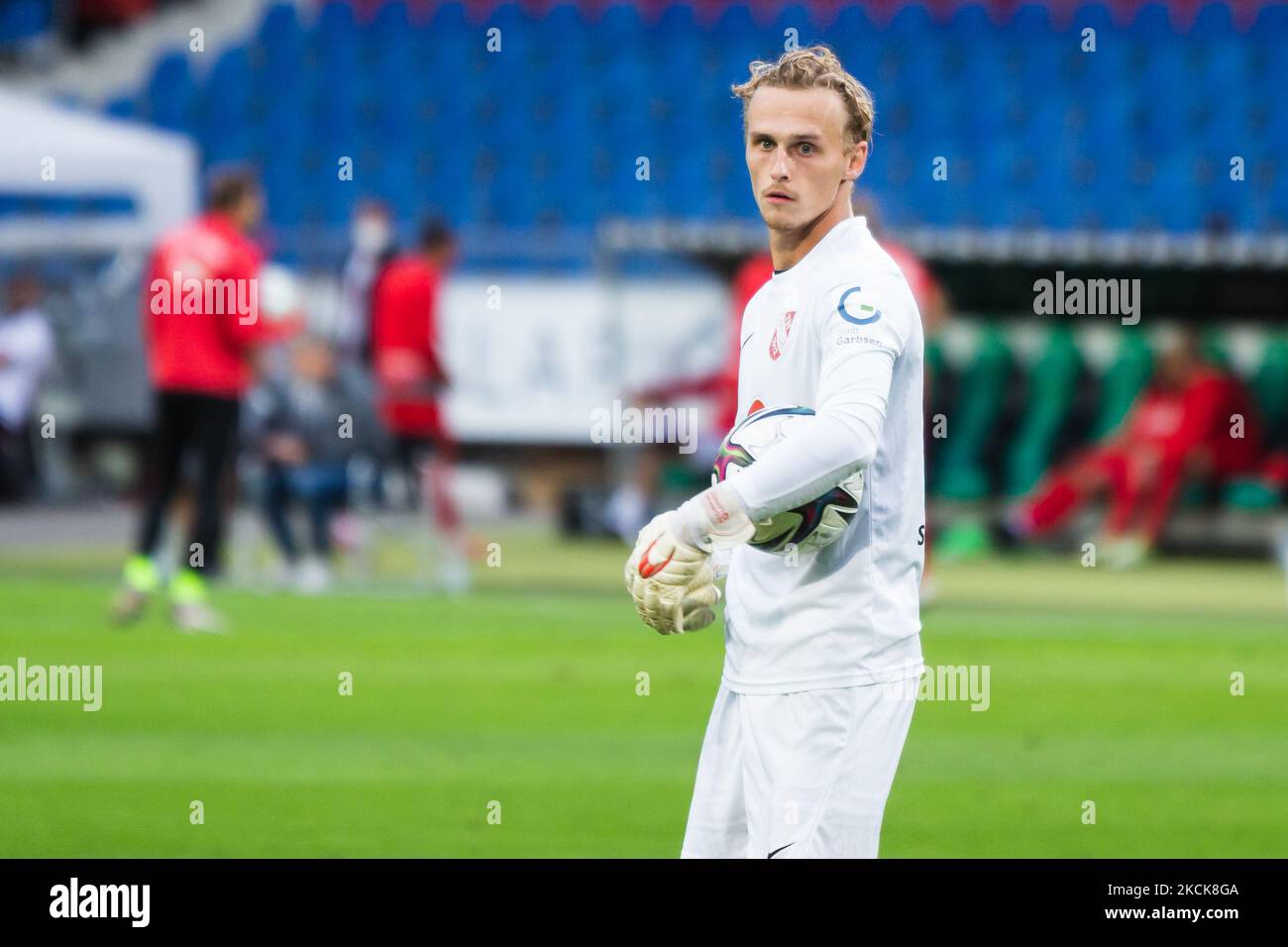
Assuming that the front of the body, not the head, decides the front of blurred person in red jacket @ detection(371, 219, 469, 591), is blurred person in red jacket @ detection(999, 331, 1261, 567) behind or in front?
in front

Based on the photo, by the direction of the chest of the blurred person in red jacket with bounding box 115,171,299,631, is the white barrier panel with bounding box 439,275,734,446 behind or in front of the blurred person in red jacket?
in front

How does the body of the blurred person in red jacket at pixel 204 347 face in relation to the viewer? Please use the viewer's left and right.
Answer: facing away from the viewer and to the right of the viewer

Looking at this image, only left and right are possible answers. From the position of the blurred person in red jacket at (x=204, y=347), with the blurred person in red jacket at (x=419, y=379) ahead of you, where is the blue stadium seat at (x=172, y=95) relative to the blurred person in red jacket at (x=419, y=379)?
left
